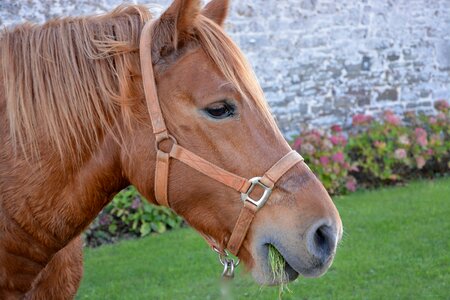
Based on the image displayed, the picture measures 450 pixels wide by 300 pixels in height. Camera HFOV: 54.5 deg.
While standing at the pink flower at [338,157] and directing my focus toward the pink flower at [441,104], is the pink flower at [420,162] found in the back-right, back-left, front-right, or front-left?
front-right

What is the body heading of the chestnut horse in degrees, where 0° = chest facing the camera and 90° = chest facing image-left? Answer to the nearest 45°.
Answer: approximately 270°

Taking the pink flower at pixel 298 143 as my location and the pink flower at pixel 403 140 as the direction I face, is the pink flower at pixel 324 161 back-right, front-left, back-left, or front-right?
front-right

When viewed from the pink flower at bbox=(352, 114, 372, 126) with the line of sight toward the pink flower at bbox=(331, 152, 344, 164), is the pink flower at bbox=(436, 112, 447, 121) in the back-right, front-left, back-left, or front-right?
back-left
